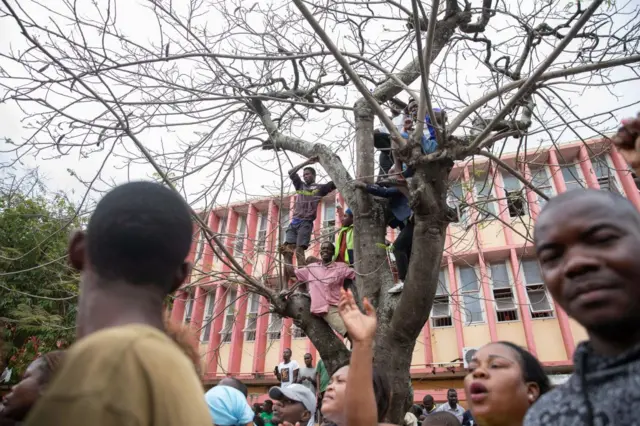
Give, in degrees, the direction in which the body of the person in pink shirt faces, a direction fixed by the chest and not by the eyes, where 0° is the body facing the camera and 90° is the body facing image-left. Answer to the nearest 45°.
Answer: approximately 0°

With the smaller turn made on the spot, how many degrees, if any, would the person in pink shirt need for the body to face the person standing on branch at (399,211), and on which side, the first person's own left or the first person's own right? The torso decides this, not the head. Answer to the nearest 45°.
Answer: approximately 45° to the first person's own left
